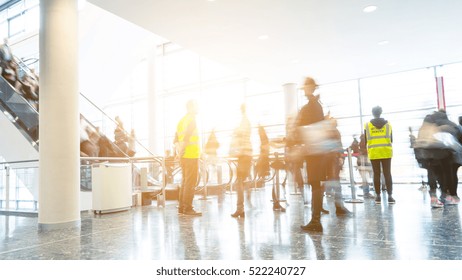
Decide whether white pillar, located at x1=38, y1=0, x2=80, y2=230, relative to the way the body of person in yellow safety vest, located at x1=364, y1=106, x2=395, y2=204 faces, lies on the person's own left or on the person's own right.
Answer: on the person's own left

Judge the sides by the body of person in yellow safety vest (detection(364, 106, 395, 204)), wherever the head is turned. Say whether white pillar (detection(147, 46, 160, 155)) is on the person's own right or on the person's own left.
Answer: on the person's own left

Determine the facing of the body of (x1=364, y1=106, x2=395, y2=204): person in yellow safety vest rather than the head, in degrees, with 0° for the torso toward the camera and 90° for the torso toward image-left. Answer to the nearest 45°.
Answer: approximately 180°

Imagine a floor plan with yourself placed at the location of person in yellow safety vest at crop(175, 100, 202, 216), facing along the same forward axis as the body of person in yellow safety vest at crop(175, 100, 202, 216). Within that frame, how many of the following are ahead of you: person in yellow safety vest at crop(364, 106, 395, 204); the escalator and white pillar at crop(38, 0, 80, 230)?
1

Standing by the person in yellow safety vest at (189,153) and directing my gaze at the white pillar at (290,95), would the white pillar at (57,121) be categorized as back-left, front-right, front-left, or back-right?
back-left

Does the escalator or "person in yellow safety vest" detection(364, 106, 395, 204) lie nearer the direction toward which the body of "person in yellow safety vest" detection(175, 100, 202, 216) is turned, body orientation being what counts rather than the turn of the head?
the person in yellow safety vest

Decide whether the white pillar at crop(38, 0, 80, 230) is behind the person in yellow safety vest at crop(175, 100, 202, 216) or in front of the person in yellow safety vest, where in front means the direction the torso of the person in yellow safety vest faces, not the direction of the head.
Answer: behind

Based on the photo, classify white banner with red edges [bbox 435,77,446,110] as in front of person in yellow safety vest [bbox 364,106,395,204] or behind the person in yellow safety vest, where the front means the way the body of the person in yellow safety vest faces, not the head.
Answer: in front
